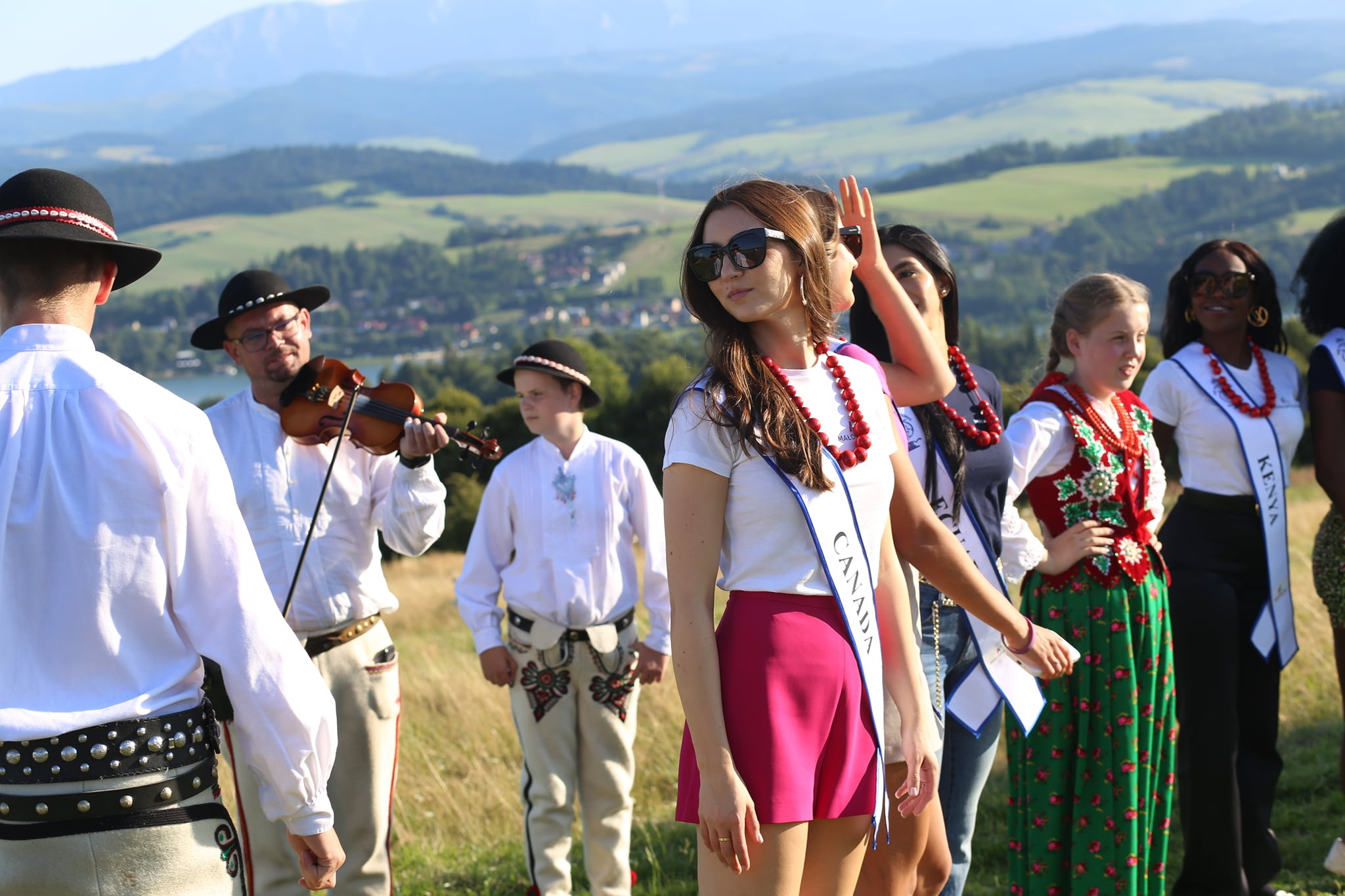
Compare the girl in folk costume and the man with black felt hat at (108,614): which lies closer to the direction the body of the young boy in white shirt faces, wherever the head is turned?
the man with black felt hat

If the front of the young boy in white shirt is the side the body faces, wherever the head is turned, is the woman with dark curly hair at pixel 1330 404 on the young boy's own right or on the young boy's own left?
on the young boy's own left

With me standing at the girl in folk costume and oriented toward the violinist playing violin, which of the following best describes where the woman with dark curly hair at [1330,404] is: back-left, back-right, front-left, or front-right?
back-right

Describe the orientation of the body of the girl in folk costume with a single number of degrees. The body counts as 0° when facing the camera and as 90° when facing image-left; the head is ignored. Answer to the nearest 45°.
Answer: approximately 315°

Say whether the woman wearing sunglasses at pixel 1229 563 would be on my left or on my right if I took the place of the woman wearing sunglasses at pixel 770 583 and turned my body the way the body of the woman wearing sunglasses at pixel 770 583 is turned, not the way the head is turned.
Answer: on my left

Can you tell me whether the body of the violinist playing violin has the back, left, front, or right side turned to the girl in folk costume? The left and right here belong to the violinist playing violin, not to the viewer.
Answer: left

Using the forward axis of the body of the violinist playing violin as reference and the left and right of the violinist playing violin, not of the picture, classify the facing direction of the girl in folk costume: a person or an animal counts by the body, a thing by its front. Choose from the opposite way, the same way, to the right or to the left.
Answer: the same way

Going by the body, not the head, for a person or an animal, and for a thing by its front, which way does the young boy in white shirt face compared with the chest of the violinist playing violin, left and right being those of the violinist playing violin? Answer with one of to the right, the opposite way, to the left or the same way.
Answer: the same way

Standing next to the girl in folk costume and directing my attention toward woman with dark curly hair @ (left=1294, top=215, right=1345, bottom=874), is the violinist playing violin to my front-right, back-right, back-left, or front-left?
back-left

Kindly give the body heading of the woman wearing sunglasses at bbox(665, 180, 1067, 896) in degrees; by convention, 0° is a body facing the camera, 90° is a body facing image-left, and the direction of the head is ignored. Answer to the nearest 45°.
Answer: approximately 315°

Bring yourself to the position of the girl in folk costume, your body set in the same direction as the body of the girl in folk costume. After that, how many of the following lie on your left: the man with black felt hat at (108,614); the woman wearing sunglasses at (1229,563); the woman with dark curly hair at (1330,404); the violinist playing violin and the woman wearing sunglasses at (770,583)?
2

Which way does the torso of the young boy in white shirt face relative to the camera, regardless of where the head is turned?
toward the camera

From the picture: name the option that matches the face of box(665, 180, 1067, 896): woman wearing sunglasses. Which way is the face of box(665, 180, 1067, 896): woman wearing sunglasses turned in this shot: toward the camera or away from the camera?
toward the camera

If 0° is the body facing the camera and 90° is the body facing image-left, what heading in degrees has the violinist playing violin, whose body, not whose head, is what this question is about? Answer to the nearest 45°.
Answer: approximately 0°

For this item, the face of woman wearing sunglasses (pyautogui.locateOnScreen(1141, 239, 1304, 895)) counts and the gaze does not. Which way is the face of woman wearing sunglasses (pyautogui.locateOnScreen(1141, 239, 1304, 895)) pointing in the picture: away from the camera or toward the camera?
toward the camera
